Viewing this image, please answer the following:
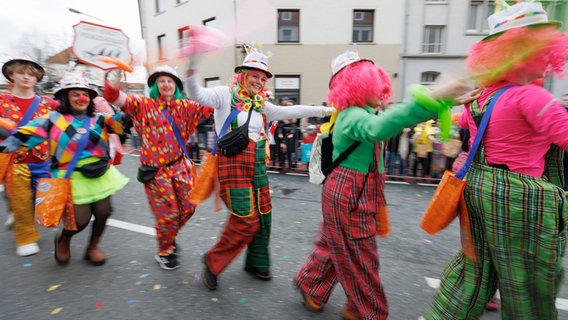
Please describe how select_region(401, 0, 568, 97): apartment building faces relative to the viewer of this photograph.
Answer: facing the viewer

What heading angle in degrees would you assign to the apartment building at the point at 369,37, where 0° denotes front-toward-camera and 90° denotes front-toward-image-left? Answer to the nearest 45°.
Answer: approximately 0°
